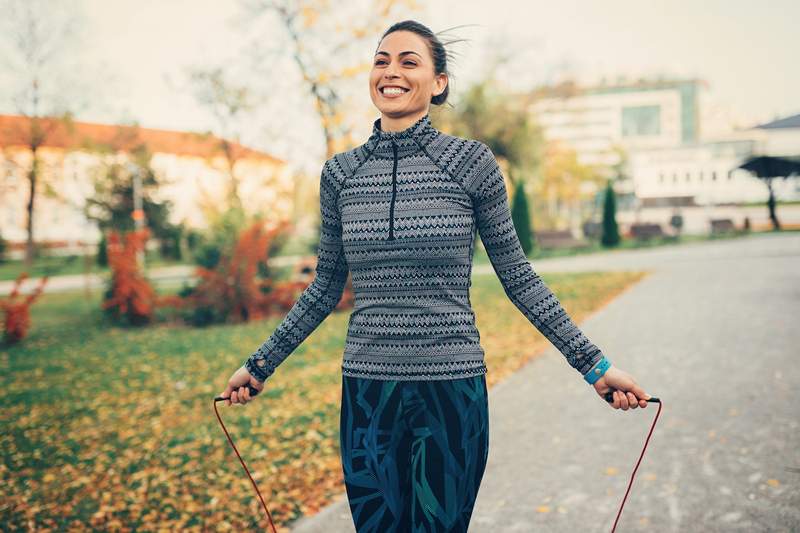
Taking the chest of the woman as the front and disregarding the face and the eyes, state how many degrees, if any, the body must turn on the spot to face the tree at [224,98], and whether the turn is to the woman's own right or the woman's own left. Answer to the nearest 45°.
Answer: approximately 180°

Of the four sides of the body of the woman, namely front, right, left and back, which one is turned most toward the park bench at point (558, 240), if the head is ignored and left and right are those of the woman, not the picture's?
back

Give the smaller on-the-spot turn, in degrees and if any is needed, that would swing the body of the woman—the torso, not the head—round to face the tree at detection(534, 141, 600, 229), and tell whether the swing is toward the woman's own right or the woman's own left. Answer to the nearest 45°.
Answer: approximately 180°

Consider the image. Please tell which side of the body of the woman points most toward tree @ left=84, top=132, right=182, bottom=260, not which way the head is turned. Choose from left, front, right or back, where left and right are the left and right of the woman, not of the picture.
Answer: back

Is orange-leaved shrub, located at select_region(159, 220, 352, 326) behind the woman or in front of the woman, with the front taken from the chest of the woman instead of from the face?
behind

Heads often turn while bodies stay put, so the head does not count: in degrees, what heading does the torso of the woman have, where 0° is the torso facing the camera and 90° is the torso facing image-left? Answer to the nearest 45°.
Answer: approximately 0°

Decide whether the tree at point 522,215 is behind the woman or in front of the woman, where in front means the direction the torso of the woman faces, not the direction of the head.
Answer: behind

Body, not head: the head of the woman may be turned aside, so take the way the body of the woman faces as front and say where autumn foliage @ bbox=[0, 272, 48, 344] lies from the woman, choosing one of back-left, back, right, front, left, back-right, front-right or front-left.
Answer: back-right

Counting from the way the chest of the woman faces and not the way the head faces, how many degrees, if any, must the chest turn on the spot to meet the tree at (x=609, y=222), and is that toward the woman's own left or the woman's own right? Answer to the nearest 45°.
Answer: approximately 180°

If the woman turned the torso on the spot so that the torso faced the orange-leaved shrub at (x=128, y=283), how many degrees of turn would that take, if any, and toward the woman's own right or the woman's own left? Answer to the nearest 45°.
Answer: approximately 135° to the woman's own right

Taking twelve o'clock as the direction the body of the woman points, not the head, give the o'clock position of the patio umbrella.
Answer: The patio umbrella is roughly at 7 o'clock from the woman.

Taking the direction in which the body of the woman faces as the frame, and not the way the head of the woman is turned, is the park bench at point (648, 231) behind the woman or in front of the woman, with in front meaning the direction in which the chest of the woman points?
behind
